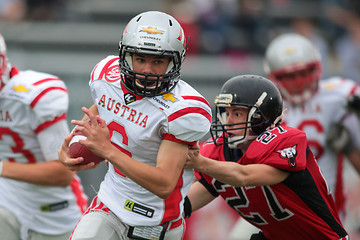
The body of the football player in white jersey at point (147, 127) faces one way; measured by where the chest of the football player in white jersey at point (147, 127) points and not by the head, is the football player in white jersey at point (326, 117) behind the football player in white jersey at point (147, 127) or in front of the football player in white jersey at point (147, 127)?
behind

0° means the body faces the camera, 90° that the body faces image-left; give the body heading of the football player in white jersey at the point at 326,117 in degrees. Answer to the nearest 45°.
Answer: approximately 0°

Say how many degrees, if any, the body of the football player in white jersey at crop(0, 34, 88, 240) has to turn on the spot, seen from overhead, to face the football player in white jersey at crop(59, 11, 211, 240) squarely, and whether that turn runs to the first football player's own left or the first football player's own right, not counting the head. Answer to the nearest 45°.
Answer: approximately 90° to the first football player's own left

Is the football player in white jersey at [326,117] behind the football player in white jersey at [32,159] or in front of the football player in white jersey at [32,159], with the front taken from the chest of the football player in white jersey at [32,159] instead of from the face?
behind
